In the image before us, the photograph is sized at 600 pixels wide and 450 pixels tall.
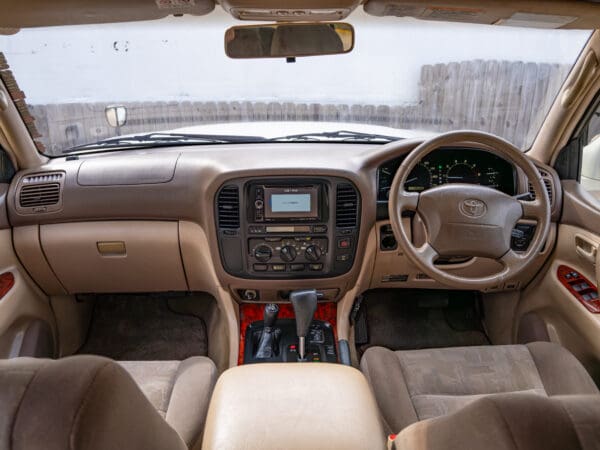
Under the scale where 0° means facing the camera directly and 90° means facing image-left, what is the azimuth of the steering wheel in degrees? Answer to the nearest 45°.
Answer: approximately 0°

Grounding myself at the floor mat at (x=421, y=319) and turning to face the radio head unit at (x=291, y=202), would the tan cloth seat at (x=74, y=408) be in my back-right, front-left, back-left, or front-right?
front-left

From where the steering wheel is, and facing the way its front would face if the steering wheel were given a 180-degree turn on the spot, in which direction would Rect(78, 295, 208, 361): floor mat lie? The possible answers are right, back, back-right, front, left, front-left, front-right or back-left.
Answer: left

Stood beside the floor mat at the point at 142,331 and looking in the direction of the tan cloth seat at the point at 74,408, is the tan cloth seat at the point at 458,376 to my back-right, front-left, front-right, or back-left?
front-left

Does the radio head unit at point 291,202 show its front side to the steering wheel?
no

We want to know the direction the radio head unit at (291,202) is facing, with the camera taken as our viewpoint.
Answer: facing the viewer

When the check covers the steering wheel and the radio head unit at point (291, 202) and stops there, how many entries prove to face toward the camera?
2

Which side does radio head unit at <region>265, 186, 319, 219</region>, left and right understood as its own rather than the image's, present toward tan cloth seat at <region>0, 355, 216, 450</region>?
front

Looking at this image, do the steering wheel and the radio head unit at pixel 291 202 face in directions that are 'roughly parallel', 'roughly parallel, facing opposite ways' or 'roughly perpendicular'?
roughly parallel
